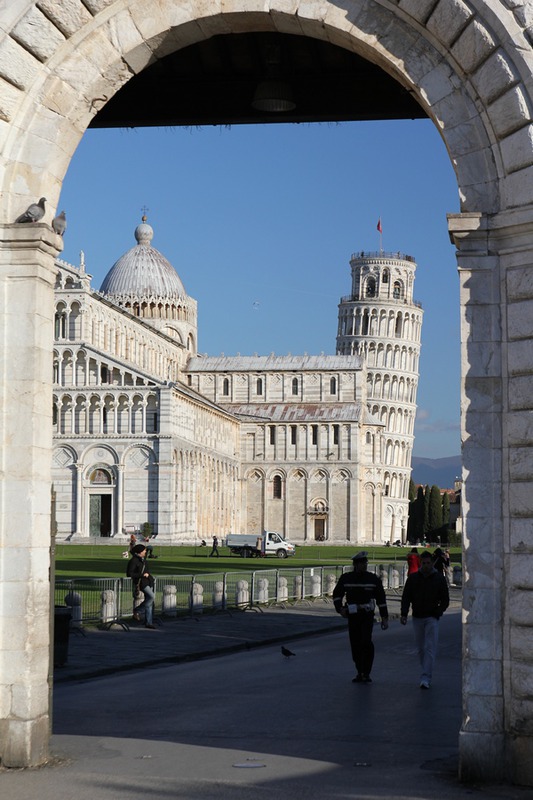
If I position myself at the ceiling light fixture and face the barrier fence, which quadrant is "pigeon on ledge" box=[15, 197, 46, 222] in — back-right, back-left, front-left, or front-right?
back-left

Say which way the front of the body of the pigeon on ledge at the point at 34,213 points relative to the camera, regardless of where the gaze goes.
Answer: to the viewer's right

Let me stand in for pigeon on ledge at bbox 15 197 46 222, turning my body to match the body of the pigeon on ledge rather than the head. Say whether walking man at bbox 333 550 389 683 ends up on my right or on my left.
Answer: on my left

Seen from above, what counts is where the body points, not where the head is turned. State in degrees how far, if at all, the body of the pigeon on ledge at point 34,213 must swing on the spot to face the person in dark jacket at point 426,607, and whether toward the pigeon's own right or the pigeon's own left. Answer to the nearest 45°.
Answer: approximately 45° to the pigeon's own left

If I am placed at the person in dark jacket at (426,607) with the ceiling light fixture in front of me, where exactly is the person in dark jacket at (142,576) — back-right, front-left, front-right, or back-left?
back-right

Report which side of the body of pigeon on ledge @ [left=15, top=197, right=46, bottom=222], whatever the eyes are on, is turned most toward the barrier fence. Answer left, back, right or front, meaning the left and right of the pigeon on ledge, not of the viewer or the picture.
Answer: left
